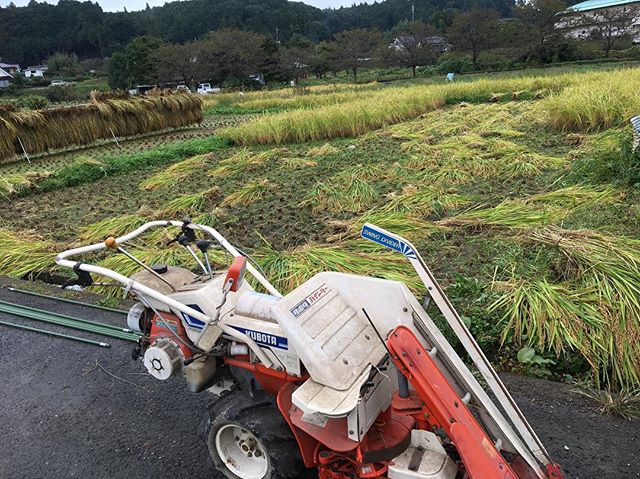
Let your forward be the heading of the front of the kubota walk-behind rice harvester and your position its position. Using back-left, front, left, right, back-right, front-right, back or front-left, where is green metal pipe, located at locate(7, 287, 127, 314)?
back

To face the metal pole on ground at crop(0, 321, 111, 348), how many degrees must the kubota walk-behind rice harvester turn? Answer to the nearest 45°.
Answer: approximately 180°

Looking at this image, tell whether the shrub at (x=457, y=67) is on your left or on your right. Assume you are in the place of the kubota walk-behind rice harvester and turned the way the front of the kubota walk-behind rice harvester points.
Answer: on your left

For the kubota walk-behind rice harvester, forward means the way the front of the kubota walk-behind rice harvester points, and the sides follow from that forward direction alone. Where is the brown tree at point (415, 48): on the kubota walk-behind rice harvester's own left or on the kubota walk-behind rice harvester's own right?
on the kubota walk-behind rice harvester's own left

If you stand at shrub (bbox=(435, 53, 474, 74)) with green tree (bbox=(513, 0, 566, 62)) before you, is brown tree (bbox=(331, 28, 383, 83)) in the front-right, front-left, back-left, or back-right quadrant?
back-left

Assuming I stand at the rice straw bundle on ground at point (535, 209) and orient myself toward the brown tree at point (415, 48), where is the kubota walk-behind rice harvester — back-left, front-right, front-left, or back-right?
back-left
